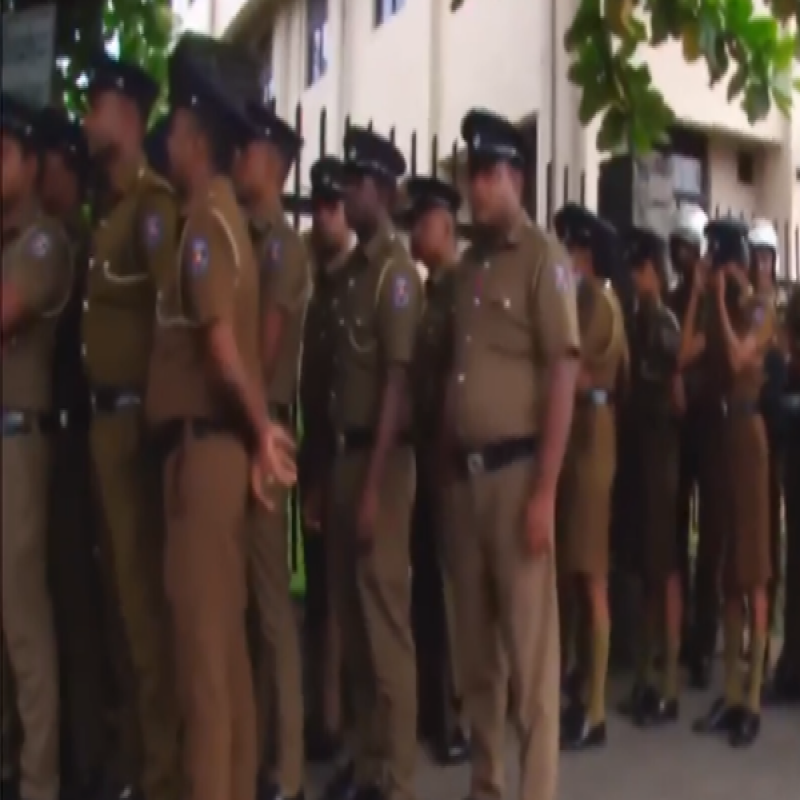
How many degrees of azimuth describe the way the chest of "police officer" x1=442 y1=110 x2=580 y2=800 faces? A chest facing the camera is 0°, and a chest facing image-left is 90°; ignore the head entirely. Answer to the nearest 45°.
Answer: approximately 45°

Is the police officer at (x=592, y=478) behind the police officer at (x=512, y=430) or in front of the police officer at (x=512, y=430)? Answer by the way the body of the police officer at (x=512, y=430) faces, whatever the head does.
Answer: behind
